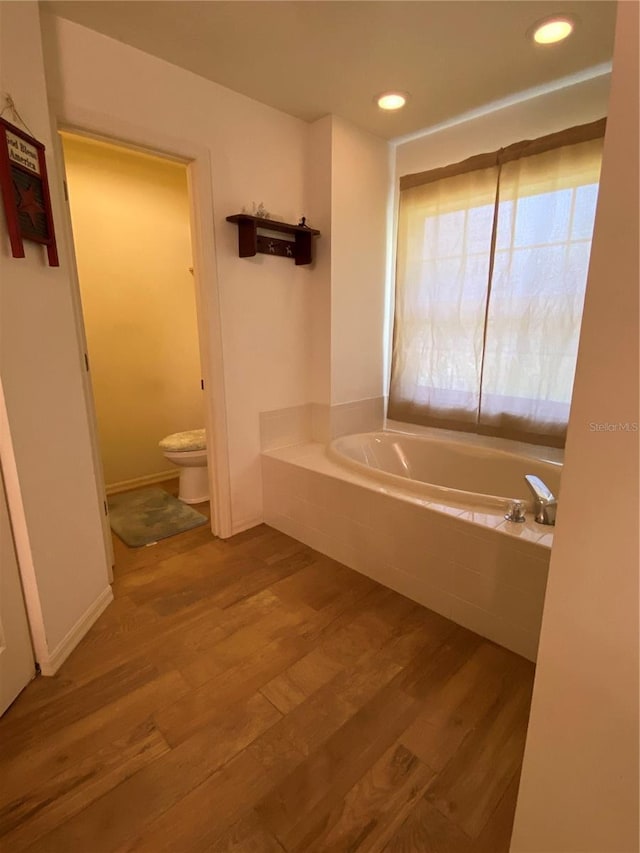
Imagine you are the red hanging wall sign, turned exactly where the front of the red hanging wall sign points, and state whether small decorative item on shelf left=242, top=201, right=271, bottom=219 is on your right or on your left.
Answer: on your left

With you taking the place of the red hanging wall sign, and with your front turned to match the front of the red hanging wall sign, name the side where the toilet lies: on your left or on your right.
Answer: on your left

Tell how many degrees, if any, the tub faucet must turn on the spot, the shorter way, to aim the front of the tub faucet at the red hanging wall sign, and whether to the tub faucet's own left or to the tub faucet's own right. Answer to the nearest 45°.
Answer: approximately 90° to the tub faucet's own left

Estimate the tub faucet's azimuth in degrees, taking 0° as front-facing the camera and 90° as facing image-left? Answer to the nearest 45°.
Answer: approximately 135°

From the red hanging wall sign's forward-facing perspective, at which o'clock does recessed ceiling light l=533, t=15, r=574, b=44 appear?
The recessed ceiling light is roughly at 11 o'clock from the red hanging wall sign.

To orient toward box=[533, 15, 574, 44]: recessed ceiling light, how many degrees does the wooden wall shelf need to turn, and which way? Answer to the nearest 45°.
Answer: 0° — it already faces it

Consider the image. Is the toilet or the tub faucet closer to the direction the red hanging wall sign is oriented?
the tub faucet
